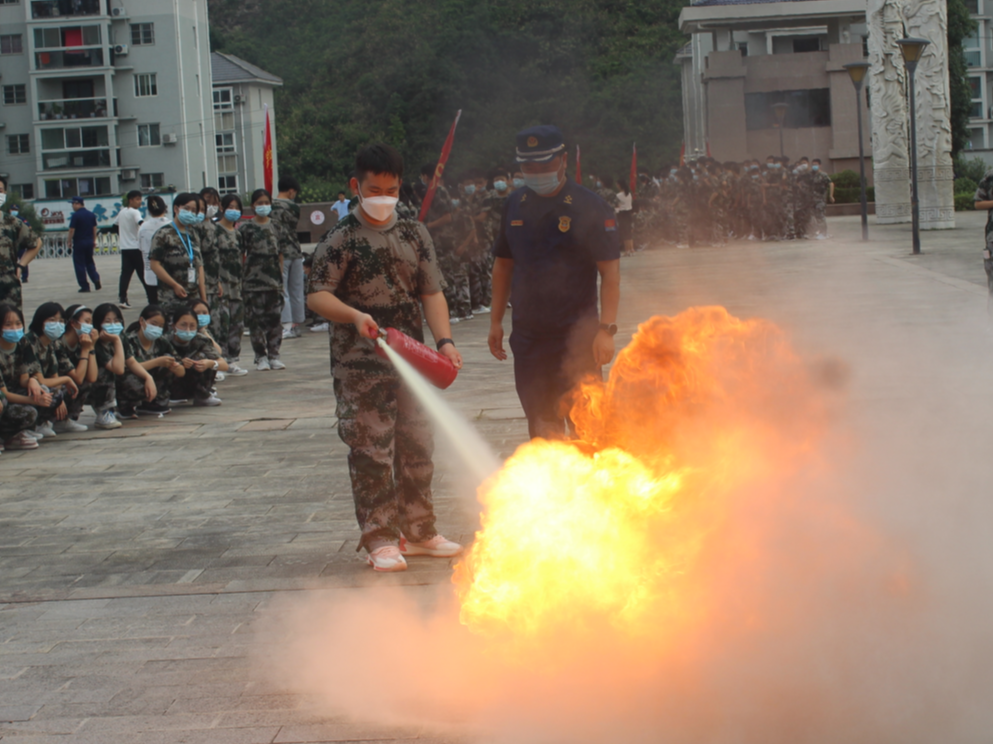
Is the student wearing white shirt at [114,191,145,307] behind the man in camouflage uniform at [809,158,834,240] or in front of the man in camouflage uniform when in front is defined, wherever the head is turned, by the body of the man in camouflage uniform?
in front

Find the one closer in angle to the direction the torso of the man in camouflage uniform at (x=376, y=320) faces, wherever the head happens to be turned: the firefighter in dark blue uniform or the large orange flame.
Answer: the large orange flame

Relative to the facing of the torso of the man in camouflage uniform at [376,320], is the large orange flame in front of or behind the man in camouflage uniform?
in front

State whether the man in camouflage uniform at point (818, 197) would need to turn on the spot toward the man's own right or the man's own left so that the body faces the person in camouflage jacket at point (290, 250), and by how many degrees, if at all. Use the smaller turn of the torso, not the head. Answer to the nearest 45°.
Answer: approximately 45° to the man's own left

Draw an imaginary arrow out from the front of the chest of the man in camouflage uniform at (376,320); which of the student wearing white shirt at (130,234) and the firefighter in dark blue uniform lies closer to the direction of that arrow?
the firefighter in dark blue uniform

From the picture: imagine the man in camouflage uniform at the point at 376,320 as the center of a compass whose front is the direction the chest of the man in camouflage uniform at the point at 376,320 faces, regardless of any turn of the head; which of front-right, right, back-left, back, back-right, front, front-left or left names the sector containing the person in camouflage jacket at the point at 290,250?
back-left

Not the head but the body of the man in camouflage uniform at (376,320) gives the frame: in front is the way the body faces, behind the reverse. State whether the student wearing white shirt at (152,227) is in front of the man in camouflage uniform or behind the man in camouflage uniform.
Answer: behind

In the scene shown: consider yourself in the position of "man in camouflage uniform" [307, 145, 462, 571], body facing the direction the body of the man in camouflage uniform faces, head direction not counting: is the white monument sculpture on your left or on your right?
on your left

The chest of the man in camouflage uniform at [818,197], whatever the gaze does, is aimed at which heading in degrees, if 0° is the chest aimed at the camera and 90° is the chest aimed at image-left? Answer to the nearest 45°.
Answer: approximately 45°

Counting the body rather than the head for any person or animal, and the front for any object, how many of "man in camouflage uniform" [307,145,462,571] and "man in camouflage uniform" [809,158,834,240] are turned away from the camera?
0

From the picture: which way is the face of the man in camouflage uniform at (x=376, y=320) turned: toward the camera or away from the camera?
toward the camera

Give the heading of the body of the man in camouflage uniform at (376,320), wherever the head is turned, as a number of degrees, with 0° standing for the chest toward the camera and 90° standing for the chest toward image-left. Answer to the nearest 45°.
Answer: approximately 315°

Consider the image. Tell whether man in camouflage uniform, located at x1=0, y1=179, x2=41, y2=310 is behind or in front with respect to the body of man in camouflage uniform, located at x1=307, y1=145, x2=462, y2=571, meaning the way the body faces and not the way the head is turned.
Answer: behind

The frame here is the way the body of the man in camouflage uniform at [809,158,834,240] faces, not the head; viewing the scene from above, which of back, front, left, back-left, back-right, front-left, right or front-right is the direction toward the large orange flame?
front-left
